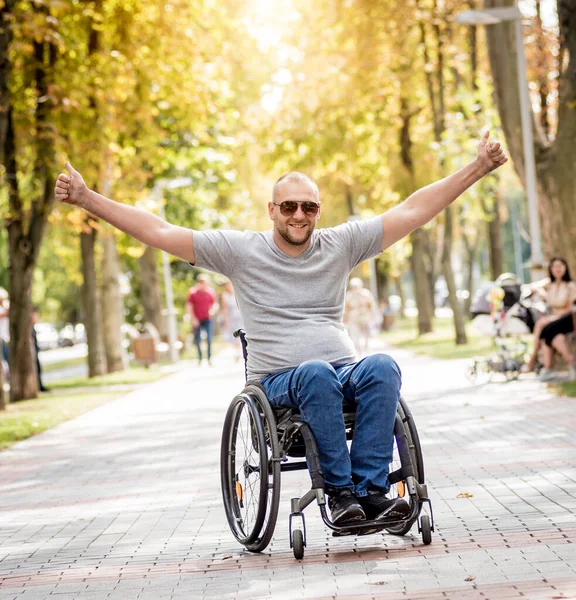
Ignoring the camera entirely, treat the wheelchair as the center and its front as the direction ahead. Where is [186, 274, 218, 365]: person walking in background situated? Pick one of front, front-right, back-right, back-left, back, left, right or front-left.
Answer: back-left

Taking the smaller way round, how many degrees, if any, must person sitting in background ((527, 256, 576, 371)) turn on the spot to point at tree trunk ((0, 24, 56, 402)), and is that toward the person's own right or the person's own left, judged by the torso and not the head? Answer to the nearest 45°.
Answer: approximately 45° to the person's own right

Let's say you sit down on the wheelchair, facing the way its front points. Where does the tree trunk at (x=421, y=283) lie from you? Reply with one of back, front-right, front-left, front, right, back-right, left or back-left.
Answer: back-left

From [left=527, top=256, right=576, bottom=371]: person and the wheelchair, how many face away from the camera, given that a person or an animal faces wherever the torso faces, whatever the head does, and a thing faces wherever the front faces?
0

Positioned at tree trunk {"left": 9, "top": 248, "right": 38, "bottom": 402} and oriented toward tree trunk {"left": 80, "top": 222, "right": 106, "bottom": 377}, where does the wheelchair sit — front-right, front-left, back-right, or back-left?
back-right

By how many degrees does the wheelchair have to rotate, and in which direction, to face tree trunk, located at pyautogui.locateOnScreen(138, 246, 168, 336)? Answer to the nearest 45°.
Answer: approximately 135° to its left

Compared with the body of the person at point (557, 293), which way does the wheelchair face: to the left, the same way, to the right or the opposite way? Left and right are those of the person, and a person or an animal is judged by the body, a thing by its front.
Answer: to the left

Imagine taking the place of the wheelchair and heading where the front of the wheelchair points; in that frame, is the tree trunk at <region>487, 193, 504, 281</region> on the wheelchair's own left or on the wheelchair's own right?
on the wheelchair's own left

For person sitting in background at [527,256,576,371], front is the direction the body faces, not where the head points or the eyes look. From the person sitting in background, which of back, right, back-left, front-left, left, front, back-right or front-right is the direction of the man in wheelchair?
front-left

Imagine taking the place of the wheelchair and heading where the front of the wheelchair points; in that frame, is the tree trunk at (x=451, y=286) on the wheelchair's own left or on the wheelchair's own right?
on the wheelchair's own left

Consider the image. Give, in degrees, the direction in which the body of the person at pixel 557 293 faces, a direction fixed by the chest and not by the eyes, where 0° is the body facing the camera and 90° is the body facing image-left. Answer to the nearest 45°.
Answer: approximately 45°

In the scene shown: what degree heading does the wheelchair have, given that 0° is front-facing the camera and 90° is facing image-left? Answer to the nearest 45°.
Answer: approximately 315°
